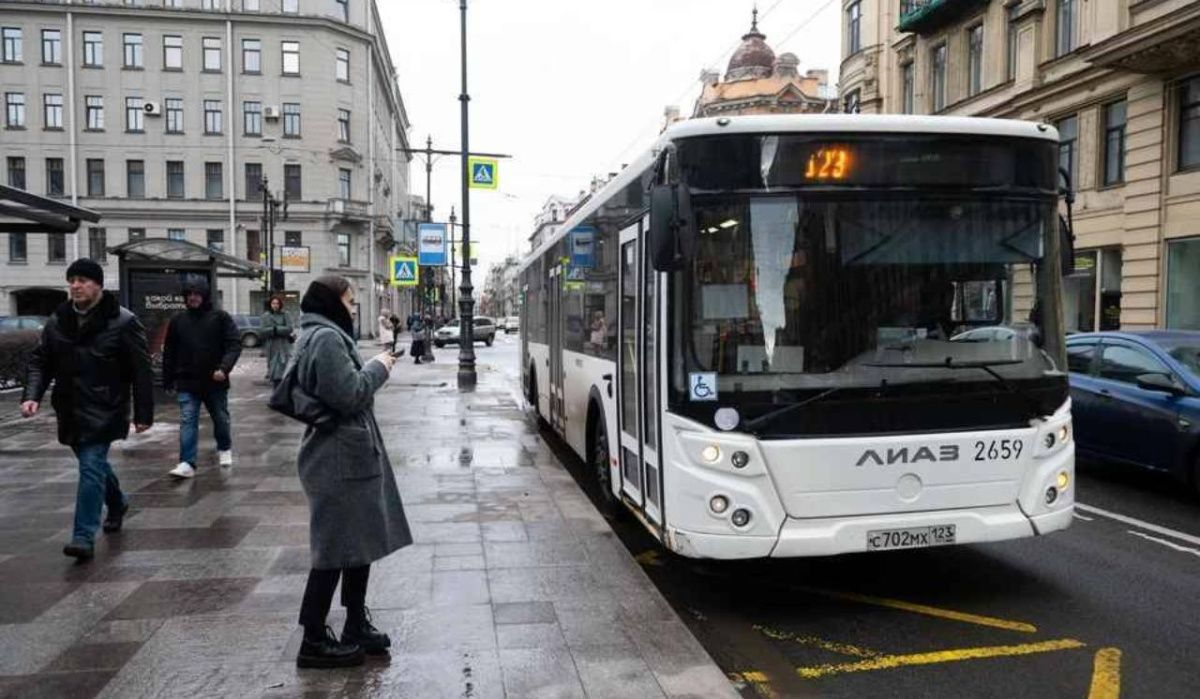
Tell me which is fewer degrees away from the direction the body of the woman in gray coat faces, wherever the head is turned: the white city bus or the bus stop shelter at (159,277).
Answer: the white city bus

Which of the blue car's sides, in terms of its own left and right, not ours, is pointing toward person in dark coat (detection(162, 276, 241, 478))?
right

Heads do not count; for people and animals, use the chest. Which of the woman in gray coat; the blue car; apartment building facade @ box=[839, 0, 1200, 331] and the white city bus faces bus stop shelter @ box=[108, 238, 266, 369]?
the apartment building facade

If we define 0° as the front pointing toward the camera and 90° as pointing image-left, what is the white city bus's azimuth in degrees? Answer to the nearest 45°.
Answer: approximately 315°

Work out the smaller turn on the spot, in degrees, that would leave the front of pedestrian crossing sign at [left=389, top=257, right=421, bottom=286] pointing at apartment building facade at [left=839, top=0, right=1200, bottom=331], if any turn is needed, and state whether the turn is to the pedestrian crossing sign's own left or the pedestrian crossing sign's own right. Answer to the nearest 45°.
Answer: approximately 45° to the pedestrian crossing sign's own left

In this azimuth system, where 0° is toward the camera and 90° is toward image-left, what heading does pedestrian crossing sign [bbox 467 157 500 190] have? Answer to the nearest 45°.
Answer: approximately 0°

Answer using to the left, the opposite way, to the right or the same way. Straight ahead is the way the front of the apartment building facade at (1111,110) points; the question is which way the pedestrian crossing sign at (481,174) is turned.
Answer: to the left

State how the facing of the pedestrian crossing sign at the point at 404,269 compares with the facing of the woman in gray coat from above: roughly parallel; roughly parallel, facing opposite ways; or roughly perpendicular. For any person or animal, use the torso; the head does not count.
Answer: roughly perpendicular

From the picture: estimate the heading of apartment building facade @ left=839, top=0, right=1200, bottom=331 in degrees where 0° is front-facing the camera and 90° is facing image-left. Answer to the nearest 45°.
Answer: approximately 45°
